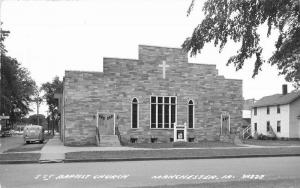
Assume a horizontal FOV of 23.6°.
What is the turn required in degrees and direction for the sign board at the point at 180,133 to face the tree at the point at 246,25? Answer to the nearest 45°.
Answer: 0° — it already faces it

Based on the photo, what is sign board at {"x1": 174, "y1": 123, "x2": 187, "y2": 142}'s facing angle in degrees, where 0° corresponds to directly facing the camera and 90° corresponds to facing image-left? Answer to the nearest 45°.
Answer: approximately 0°
